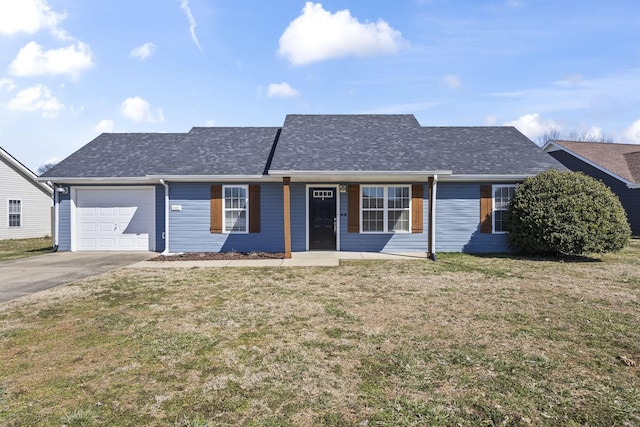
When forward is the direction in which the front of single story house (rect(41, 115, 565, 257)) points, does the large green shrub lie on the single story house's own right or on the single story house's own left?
on the single story house's own left

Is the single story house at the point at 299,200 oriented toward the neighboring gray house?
no

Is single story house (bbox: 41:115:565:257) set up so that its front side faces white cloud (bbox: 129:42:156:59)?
no

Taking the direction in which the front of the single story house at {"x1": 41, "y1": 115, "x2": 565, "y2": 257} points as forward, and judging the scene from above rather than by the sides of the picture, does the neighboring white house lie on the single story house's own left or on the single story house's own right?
on the single story house's own right

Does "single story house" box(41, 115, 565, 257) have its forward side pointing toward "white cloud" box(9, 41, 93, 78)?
no

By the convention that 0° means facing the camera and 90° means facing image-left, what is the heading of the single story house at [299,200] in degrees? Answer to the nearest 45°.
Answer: approximately 0°
